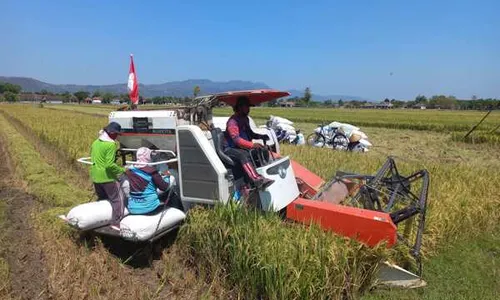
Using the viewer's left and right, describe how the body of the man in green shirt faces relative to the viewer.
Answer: facing away from the viewer and to the right of the viewer

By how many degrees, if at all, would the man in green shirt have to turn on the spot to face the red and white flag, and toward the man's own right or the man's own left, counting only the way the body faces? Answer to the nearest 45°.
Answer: approximately 45° to the man's own left

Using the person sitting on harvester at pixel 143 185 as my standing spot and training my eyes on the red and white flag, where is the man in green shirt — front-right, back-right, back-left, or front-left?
front-left

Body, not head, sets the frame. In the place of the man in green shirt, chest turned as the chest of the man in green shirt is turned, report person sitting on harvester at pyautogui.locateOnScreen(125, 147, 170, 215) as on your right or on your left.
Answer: on your right
